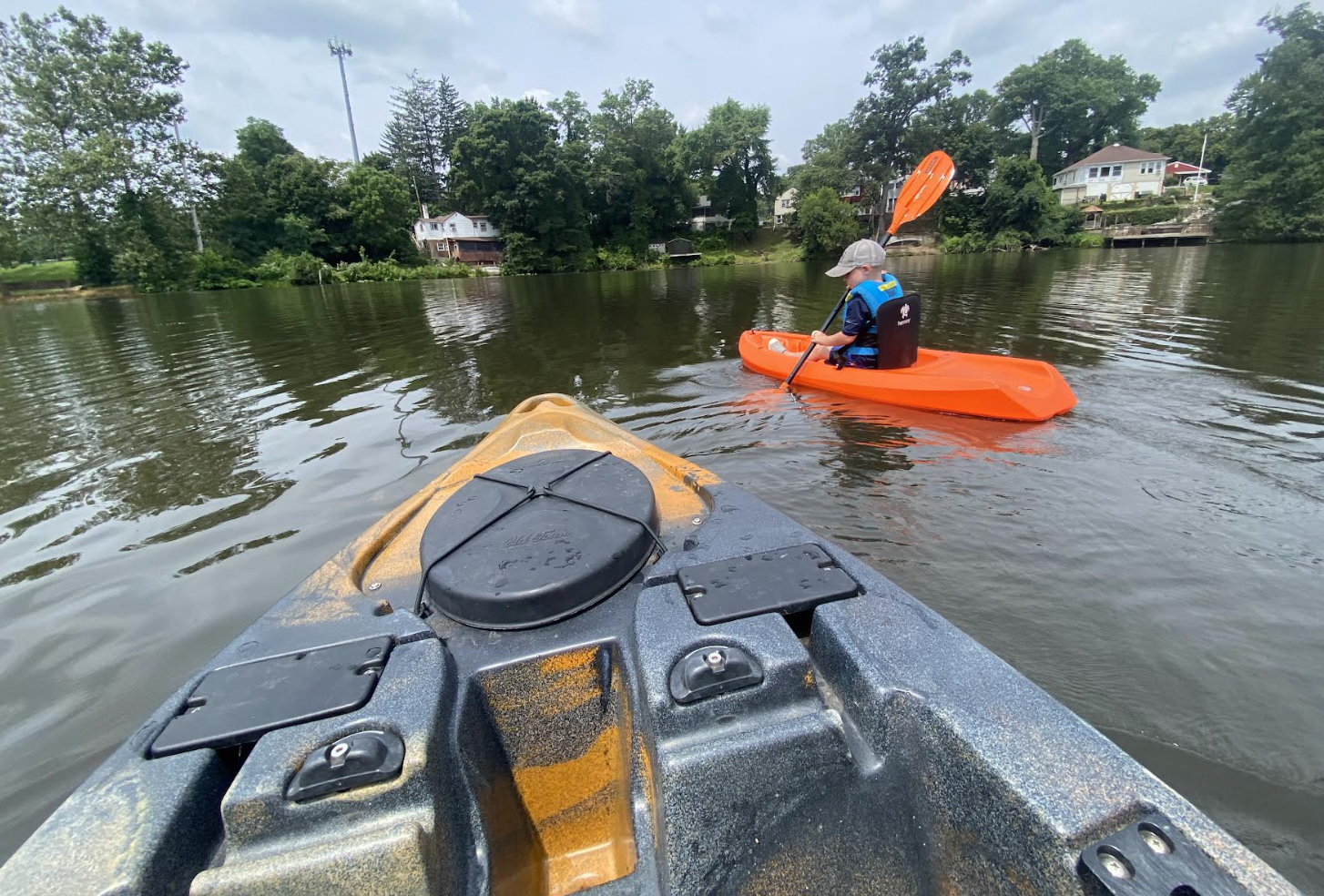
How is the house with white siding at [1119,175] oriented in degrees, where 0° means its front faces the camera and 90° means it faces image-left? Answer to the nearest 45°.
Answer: approximately 0°

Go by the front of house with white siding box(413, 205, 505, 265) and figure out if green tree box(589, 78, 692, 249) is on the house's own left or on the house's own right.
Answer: on the house's own left

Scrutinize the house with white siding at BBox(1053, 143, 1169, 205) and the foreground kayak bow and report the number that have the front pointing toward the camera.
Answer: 1

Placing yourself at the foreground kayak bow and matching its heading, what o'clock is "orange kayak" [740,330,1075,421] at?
The orange kayak is roughly at 1 o'clock from the foreground kayak bow.

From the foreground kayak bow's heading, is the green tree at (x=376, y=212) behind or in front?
in front

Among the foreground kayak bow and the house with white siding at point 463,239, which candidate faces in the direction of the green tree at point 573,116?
the foreground kayak bow

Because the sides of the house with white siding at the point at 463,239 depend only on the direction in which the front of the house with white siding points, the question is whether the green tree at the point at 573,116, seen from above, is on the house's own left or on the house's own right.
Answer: on the house's own left

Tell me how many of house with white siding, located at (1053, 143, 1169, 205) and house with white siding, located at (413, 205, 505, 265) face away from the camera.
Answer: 0

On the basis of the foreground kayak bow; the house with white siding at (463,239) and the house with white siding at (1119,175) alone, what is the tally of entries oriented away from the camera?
1

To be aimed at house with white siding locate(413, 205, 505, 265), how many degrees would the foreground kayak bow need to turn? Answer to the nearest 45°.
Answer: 0° — it already faces it

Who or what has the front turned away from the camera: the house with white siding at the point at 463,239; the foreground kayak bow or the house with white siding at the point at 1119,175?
the foreground kayak bow

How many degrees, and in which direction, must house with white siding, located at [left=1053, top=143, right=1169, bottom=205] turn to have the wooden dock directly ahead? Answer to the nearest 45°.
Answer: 0° — it already faces it

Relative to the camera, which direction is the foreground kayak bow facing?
away from the camera

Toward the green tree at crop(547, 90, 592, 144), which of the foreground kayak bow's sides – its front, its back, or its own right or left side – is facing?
front

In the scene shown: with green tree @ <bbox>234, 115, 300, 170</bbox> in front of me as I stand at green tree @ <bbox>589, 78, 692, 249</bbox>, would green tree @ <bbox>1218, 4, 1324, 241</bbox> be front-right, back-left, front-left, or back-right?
back-left

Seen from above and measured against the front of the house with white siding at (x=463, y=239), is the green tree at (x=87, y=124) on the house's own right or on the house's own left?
on the house's own right
